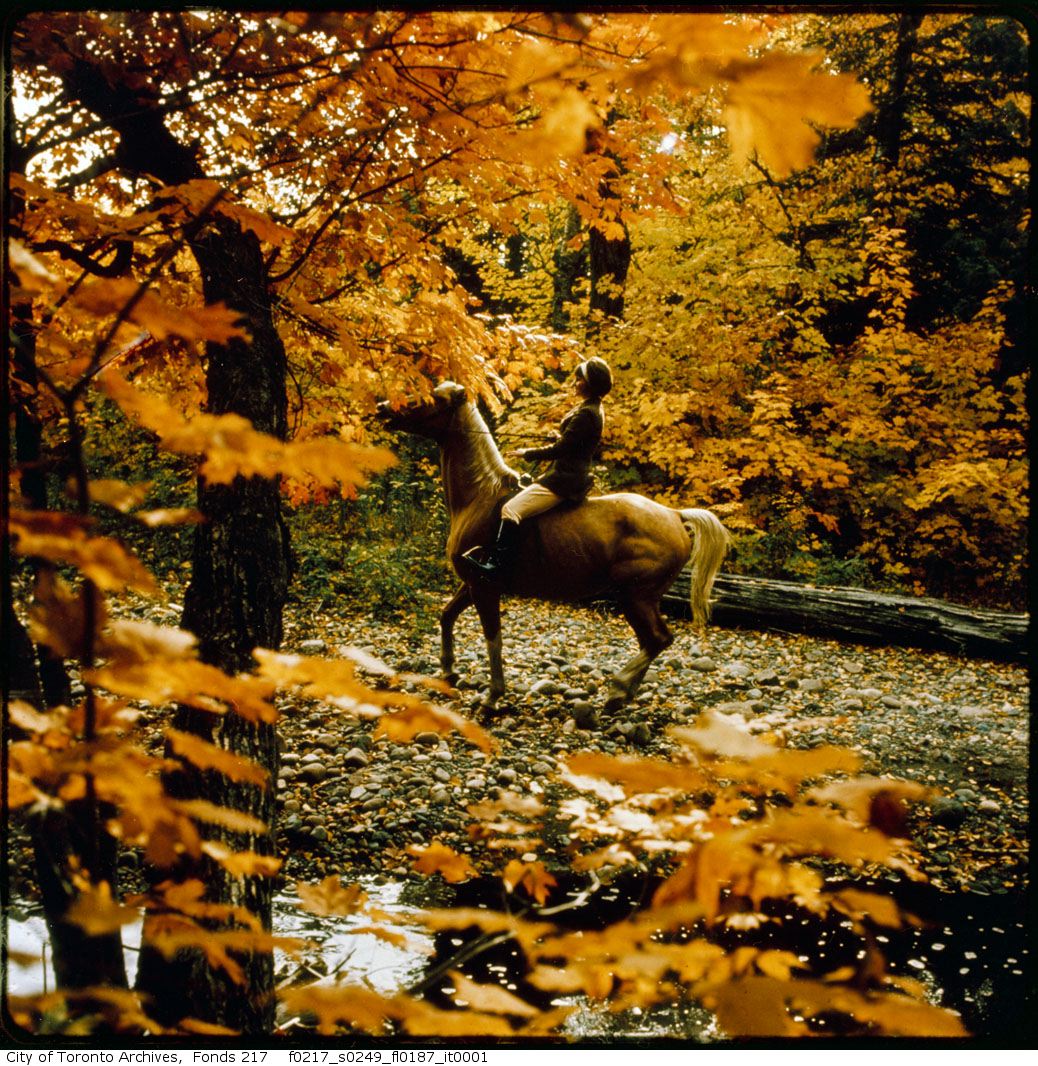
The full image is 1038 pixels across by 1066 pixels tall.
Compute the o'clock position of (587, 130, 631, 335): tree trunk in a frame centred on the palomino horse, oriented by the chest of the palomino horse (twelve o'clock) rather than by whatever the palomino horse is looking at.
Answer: The tree trunk is roughly at 3 o'clock from the palomino horse.

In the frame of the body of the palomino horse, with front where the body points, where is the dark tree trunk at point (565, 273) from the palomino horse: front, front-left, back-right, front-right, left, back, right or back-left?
right

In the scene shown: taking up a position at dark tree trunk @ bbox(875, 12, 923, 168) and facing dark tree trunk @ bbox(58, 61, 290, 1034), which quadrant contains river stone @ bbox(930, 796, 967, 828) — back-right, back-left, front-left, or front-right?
front-left

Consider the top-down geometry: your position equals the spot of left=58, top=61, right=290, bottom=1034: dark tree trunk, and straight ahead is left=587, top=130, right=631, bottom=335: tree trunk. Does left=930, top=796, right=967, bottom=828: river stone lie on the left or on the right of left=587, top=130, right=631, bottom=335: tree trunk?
right

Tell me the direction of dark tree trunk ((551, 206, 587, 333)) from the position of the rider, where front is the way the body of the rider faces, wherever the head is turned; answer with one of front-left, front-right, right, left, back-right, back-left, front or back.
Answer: right

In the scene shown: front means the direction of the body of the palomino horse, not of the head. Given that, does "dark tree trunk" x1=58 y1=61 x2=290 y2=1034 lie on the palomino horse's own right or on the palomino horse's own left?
on the palomino horse's own left

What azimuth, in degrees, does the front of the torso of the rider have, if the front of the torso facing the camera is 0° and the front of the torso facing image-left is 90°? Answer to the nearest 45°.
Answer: approximately 90°

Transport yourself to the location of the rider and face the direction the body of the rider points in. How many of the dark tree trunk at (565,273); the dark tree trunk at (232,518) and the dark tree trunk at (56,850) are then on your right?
1

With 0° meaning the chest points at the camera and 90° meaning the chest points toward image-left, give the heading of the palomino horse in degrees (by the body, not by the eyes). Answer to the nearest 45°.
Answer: approximately 90°

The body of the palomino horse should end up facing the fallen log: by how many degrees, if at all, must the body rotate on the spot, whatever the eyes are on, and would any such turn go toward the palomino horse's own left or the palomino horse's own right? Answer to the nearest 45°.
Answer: approximately 135° to the palomino horse's own right
